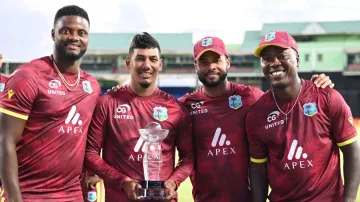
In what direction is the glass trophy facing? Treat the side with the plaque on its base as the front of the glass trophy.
toward the camera
